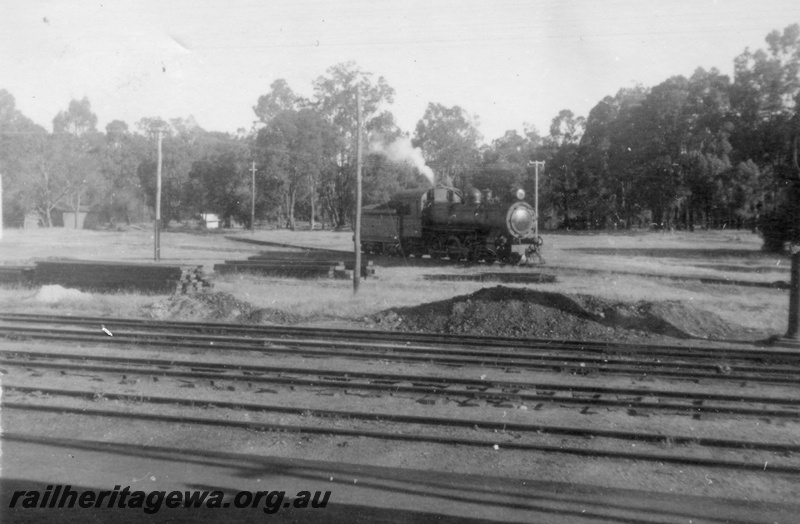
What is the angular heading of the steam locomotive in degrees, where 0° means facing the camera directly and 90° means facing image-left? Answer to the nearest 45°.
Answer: approximately 315°

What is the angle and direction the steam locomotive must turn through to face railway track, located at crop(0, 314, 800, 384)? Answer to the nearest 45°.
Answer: approximately 45° to its right

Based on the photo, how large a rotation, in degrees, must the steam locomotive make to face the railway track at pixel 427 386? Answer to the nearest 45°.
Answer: approximately 45° to its right

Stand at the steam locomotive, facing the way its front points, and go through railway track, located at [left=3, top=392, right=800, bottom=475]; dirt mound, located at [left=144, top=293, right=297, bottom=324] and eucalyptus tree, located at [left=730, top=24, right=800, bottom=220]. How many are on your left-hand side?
1

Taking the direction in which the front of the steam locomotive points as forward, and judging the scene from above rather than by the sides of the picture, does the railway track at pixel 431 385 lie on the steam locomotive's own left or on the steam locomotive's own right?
on the steam locomotive's own right

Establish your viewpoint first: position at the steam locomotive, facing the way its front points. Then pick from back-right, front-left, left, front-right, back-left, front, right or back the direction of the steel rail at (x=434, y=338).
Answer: front-right

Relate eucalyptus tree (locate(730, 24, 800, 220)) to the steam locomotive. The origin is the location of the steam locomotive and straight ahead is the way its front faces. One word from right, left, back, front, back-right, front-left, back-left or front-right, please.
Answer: left
